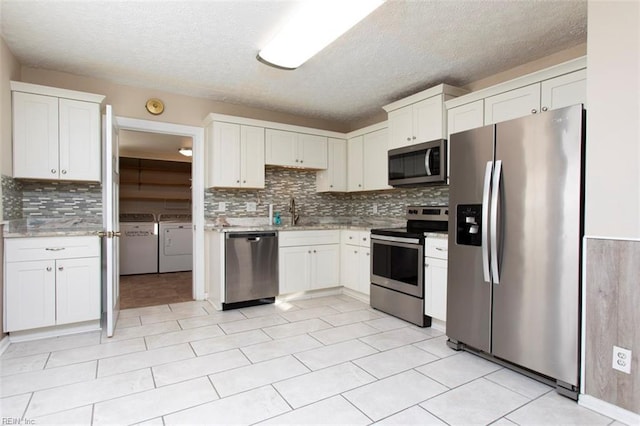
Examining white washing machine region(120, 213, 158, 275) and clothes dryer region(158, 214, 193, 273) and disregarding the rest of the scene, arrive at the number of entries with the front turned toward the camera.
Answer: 2

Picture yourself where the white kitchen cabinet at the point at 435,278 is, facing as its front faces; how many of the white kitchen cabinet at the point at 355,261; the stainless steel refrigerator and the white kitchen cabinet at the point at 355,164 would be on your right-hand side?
2

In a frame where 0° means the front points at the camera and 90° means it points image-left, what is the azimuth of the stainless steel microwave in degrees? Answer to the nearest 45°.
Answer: approximately 45°

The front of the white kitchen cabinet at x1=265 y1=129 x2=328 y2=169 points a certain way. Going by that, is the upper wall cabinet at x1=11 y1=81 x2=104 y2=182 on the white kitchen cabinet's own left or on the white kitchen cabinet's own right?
on the white kitchen cabinet's own right

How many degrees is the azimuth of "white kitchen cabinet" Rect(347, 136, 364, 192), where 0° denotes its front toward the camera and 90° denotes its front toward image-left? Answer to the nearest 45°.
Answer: approximately 45°
